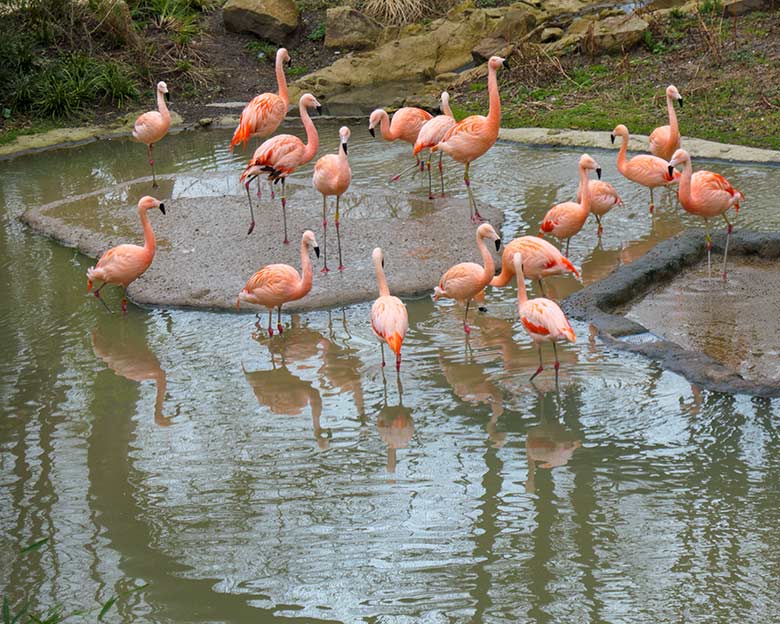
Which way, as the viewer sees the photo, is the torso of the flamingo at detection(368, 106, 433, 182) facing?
to the viewer's left

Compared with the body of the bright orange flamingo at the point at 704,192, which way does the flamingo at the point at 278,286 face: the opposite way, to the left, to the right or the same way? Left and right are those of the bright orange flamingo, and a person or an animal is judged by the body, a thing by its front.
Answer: the opposite way

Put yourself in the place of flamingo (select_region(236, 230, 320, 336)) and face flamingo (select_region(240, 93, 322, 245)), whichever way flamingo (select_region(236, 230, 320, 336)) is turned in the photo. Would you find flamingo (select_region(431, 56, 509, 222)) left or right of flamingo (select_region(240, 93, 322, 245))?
right

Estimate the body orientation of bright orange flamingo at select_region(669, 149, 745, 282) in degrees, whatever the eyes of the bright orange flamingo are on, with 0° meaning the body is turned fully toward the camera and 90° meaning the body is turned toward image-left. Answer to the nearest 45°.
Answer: approximately 90°

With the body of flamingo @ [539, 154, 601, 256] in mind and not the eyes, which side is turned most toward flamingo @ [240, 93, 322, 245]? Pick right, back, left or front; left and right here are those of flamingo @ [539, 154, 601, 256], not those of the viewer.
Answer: back

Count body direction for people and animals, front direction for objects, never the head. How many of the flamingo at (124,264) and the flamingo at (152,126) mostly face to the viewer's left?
0

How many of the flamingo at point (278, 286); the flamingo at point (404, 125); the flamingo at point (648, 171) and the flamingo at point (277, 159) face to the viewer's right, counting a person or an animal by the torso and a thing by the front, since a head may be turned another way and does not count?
2

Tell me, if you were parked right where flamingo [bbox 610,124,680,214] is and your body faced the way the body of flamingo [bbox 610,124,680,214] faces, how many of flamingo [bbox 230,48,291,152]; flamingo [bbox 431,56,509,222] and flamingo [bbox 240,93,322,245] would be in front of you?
3

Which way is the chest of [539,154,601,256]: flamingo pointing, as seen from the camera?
to the viewer's right

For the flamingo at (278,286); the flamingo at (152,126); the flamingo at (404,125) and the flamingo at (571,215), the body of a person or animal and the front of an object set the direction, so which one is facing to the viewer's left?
the flamingo at (404,125)

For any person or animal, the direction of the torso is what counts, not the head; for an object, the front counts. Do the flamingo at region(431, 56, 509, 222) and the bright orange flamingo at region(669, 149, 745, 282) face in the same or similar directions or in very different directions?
very different directions

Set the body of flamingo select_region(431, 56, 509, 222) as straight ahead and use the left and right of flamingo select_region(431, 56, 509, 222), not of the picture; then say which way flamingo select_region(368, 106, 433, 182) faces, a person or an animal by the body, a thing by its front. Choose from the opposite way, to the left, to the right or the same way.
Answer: the opposite way

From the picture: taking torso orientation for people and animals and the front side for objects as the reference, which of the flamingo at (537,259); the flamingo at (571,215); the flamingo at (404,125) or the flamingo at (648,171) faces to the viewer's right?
the flamingo at (571,215)

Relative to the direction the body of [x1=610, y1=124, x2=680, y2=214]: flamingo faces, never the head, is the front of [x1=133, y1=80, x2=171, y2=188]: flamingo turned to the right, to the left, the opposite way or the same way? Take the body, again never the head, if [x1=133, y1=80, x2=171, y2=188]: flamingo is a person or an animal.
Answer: the opposite way

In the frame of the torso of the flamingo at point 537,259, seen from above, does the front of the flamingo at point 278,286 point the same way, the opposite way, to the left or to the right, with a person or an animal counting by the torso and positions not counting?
the opposite way

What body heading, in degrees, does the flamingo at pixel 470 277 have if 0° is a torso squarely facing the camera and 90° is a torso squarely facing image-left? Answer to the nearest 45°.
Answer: approximately 270°

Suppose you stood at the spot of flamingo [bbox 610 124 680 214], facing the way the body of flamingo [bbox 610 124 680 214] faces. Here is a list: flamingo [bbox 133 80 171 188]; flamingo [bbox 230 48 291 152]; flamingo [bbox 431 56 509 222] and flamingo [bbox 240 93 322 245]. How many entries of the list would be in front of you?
4

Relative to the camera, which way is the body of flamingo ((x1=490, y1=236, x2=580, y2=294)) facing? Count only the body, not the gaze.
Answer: to the viewer's left
